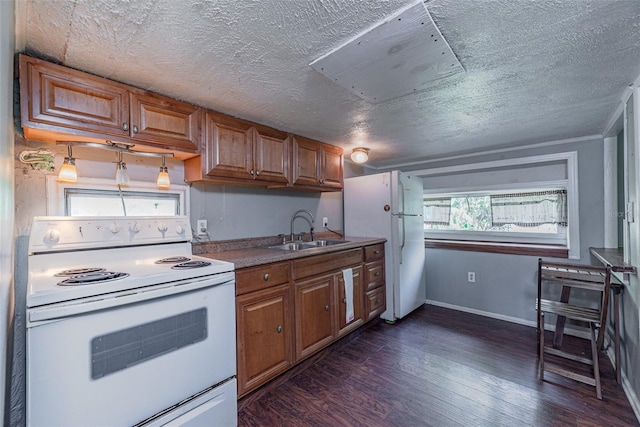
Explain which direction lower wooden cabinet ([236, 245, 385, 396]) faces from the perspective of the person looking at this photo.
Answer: facing the viewer and to the right of the viewer

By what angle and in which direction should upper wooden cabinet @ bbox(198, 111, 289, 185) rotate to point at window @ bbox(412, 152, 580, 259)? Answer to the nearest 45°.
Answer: approximately 45° to its left

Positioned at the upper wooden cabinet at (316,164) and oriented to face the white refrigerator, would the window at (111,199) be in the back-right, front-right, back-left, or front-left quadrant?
back-right

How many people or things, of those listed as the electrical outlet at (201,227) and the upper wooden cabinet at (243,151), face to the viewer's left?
0

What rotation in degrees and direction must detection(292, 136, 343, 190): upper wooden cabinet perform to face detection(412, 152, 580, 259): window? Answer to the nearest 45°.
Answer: approximately 45° to its left

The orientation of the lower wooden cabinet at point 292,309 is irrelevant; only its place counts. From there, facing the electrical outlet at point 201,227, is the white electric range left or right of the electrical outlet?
left

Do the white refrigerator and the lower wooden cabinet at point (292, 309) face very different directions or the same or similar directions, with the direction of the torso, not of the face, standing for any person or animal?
same or similar directions

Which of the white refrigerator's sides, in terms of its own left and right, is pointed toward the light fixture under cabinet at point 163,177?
right

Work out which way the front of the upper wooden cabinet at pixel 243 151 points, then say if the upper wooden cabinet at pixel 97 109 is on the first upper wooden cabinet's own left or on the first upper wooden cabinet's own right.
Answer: on the first upper wooden cabinet's own right

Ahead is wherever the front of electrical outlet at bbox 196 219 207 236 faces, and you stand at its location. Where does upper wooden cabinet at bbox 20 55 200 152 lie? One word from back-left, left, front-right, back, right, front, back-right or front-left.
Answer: right

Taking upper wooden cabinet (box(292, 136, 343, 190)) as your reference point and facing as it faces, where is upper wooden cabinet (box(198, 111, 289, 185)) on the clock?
upper wooden cabinet (box(198, 111, 289, 185)) is roughly at 3 o'clock from upper wooden cabinet (box(292, 136, 343, 190)).

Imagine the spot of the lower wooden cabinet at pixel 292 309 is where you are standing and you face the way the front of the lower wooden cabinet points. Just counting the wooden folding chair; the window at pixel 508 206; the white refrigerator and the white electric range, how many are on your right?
1
